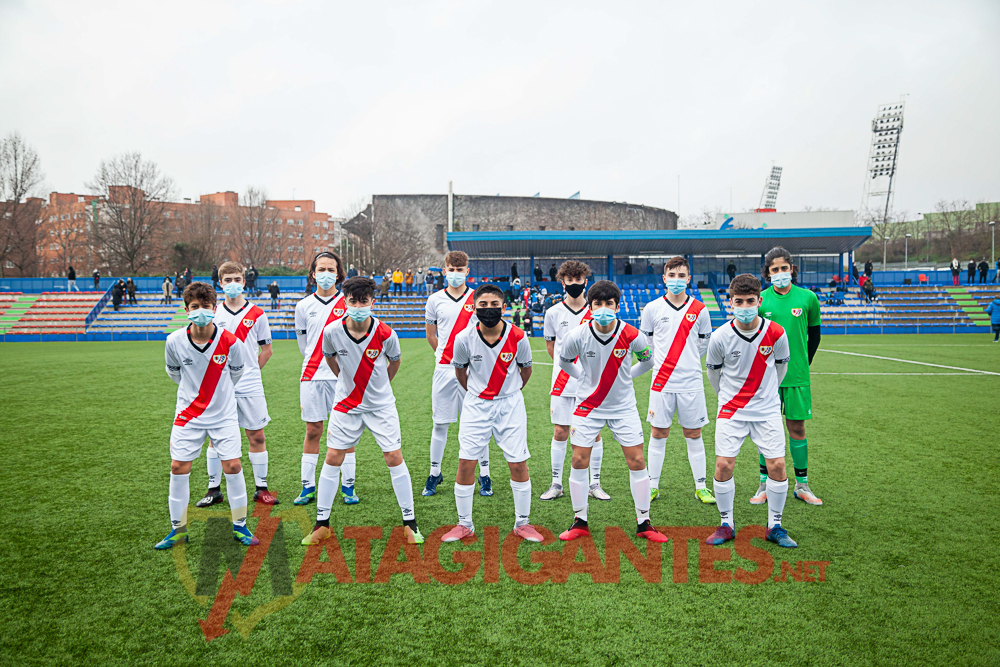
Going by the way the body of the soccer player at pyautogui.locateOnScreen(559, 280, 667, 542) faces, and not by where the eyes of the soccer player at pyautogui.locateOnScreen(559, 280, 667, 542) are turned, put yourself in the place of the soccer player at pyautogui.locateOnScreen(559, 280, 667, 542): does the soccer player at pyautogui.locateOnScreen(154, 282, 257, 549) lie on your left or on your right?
on your right

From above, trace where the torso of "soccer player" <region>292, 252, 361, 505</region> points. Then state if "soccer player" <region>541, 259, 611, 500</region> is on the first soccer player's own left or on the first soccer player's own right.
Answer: on the first soccer player's own left

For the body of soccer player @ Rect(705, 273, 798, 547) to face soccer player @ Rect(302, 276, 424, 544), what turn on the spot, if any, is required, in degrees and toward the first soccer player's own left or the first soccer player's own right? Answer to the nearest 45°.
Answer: approximately 90° to the first soccer player's own right

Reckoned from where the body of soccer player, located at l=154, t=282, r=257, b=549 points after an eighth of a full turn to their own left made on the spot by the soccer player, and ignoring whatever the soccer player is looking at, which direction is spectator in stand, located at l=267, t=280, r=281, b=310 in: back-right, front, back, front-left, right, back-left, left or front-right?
back-left

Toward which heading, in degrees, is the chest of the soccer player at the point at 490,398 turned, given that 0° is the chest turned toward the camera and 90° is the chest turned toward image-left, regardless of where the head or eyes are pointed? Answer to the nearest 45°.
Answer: approximately 0°

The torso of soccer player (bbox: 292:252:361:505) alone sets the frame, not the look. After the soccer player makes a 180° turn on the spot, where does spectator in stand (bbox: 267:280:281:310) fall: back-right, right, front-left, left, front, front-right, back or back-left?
front

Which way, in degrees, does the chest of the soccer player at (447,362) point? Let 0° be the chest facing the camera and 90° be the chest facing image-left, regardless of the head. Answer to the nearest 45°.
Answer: approximately 0°
